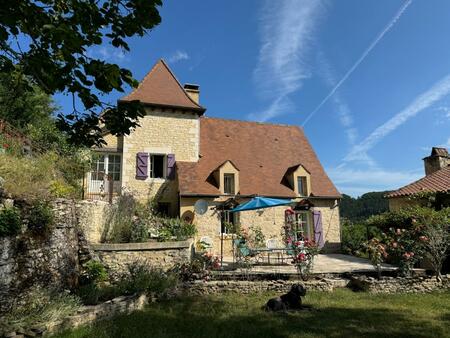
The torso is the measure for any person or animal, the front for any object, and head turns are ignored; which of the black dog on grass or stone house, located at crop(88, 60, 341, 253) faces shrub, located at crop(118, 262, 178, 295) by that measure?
the stone house

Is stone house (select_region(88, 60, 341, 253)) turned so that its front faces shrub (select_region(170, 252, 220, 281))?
yes

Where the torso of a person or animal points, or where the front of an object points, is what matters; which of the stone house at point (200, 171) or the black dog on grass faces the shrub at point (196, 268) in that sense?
the stone house

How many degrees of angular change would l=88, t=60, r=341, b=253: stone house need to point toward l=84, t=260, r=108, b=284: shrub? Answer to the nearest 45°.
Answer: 0° — it already faces it

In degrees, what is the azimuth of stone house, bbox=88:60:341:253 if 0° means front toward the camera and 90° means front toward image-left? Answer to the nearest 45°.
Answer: approximately 0°

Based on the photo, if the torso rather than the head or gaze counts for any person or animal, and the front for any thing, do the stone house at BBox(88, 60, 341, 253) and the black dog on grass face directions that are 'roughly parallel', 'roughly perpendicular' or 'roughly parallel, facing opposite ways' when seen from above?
roughly perpendicular
